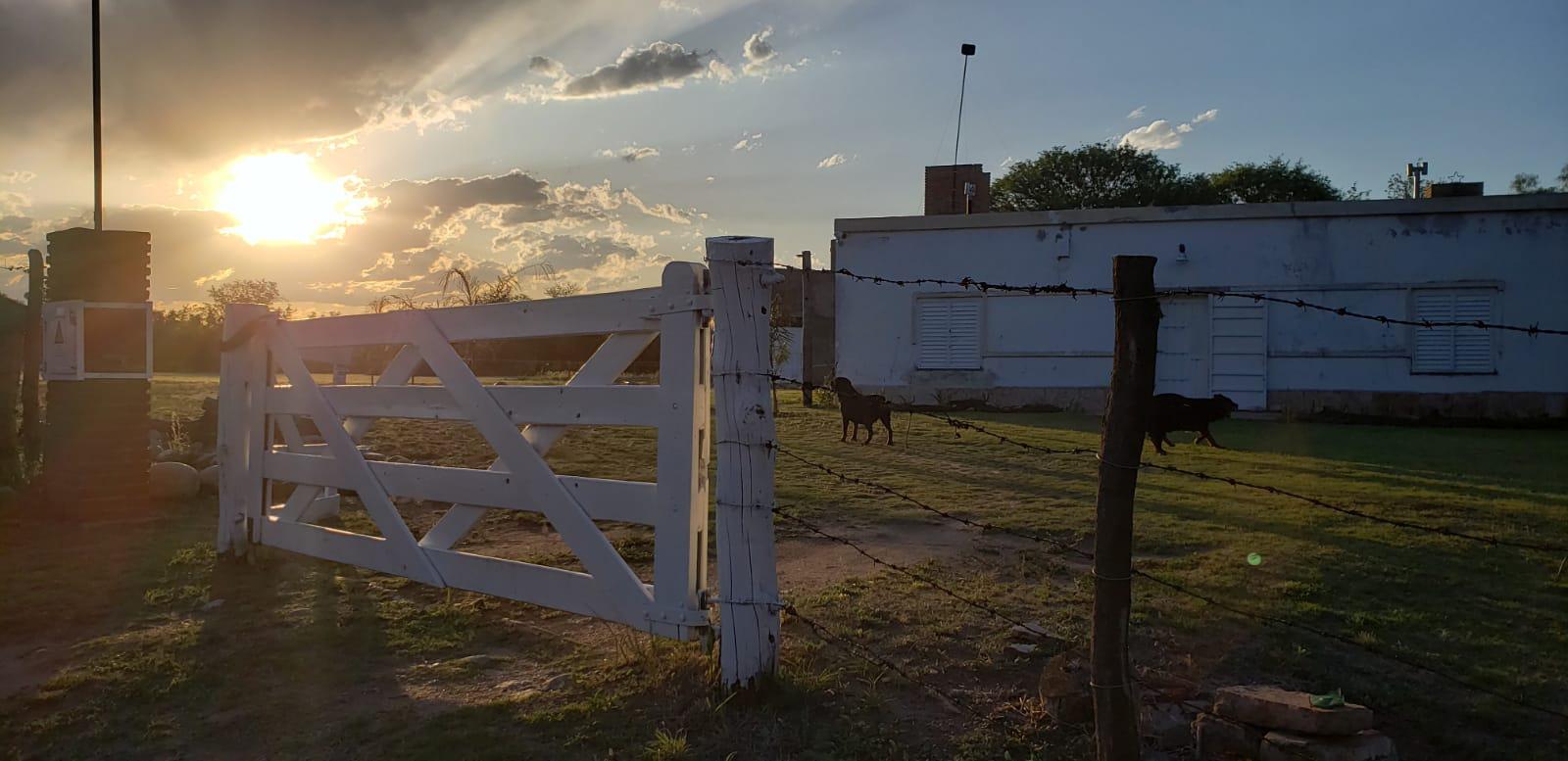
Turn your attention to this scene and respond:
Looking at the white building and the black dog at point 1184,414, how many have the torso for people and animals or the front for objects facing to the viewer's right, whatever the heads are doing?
1

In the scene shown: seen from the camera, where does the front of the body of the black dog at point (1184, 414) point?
to the viewer's right

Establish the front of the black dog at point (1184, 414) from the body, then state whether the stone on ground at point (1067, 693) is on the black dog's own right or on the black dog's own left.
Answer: on the black dog's own right

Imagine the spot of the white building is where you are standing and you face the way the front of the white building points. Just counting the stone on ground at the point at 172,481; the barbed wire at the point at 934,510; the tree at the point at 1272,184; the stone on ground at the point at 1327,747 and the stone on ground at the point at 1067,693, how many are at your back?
1

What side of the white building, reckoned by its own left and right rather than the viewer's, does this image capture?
front

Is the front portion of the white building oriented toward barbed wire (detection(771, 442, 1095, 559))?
yes

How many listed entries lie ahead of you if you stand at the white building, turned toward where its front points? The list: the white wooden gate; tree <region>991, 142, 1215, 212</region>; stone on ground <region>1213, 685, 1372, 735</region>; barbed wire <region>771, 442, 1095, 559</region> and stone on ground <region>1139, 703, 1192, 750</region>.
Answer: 4

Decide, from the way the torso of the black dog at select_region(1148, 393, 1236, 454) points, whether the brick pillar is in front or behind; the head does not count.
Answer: behind

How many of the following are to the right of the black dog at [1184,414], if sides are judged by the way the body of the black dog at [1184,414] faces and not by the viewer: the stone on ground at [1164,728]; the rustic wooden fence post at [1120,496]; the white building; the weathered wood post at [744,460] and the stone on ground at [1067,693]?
4

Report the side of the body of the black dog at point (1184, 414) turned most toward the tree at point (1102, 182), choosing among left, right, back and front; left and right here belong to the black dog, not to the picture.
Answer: left

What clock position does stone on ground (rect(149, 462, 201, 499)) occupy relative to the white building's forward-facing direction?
The stone on ground is roughly at 1 o'clock from the white building.

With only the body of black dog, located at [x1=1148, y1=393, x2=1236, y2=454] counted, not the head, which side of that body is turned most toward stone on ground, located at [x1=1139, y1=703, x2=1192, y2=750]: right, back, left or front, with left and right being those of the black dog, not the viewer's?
right

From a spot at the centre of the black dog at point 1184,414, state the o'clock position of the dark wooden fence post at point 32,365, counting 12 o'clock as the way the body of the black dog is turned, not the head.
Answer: The dark wooden fence post is roughly at 5 o'clock from the black dog.

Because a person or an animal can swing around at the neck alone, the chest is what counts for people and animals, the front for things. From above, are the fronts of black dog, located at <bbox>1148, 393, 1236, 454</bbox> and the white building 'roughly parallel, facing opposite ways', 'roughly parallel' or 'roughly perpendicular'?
roughly perpendicular

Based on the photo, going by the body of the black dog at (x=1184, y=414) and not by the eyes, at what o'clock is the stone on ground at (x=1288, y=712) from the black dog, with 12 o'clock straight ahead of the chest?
The stone on ground is roughly at 3 o'clock from the black dog.

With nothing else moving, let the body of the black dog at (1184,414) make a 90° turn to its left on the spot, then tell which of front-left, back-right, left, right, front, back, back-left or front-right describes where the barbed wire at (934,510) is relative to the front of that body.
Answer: back

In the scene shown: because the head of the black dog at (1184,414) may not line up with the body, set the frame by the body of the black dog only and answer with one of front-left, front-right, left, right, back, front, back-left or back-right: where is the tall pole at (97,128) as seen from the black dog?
back-right
